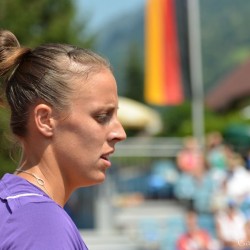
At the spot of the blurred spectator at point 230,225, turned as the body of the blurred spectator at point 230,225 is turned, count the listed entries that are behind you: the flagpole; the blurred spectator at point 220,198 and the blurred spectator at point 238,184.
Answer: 3

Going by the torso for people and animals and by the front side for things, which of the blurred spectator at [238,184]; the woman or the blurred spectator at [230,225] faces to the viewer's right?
the woman

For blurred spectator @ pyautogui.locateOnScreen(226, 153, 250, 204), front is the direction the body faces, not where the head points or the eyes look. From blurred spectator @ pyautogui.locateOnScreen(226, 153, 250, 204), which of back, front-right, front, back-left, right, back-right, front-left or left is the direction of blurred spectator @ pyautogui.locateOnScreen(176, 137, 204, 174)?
right

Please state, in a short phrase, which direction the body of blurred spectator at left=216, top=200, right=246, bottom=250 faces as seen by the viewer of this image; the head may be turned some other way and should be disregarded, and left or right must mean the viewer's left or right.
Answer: facing the viewer

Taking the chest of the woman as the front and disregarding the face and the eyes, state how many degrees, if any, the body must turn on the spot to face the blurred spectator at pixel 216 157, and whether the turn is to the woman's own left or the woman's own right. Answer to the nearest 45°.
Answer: approximately 90° to the woman's own left

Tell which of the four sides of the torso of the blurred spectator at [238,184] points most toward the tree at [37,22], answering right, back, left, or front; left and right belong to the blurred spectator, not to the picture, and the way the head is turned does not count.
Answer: right

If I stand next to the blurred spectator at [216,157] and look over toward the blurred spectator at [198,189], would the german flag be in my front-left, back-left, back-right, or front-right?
back-right

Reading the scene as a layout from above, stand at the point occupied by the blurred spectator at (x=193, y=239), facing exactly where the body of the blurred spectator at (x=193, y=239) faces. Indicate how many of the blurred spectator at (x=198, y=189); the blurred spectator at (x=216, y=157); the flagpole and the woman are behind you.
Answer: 3

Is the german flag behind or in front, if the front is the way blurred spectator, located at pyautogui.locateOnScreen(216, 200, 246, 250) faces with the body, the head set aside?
behind

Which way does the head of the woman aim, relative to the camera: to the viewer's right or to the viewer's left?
to the viewer's right

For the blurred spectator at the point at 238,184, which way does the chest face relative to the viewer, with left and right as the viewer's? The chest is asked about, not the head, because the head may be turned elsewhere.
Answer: facing the viewer and to the left of the viewer

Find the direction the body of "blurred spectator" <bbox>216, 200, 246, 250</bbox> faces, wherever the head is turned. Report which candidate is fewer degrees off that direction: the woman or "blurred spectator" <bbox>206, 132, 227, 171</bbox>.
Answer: the woman

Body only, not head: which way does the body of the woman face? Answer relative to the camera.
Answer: to the viewer's right

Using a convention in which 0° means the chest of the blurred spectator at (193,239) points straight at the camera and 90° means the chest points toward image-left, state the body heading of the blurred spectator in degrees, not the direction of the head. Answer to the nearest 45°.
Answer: approximately 0°

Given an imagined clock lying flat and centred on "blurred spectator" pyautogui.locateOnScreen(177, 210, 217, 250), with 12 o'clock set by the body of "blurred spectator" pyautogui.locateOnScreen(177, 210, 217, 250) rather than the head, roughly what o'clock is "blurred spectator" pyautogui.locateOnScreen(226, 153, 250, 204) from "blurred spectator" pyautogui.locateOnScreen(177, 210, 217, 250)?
"blurred spectator" pyautogui.locateOnScreen(226, 153, 250, 204) is roughly at 7 o'clock from "blurred spectator" pyautogui.locateOnScreen(177, 210, 217, 250).

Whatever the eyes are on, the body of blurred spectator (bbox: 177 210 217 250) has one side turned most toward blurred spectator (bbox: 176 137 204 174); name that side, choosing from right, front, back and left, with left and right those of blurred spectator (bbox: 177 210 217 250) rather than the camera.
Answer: back

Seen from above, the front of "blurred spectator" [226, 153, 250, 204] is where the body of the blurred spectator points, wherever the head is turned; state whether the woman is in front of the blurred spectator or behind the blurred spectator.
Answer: in front
